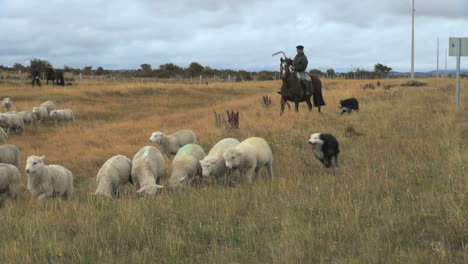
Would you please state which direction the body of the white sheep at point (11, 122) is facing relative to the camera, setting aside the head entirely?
to the viewer's left

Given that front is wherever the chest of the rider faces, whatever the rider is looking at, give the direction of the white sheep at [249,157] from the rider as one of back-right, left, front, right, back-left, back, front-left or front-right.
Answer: front-left

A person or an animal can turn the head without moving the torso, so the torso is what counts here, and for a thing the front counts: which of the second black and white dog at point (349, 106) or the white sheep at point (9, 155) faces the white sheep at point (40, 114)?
the second black and white dog

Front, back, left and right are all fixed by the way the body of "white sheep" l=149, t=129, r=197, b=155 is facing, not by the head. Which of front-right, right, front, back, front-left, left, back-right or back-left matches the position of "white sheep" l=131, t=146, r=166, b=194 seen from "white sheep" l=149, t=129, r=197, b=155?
left

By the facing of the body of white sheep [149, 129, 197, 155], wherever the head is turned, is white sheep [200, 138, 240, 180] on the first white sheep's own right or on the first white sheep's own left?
on the first white sheep's own left

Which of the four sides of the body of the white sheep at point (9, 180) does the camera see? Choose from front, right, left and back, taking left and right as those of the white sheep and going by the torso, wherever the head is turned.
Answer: left

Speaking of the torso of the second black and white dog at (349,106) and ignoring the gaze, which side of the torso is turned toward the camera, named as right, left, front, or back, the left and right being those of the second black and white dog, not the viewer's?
left

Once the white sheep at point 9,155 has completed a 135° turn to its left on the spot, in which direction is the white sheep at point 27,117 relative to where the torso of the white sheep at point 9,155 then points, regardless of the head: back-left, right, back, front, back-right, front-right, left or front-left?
back-left

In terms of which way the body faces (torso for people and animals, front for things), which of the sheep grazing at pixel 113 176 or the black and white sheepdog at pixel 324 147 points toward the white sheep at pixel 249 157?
the black and white sheepdog

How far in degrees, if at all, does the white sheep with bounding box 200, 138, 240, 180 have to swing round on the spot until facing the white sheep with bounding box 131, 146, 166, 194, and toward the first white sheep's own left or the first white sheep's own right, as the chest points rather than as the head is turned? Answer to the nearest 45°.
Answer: approximately 45° to the first white sheep's own right

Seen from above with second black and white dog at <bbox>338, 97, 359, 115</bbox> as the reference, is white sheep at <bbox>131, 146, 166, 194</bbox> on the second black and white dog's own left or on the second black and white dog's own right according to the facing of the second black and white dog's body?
on the second black and white dog's own left

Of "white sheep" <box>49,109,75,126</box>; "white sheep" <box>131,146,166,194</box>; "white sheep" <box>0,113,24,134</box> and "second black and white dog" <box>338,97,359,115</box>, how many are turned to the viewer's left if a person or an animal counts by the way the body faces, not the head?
3

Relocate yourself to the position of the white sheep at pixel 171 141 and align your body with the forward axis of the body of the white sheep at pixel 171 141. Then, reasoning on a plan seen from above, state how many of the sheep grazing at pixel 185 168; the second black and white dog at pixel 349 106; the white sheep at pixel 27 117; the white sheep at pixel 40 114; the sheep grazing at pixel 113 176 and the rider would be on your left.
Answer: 2
